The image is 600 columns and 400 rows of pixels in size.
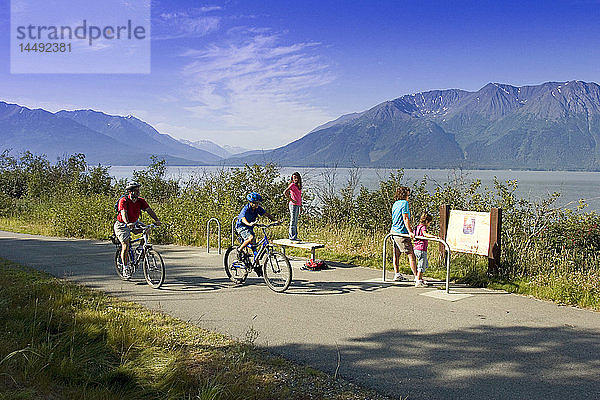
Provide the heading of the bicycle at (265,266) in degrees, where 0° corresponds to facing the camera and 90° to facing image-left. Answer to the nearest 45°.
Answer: approximately 315°

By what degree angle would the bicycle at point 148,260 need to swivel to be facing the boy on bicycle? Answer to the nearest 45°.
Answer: approximately 45° to its left

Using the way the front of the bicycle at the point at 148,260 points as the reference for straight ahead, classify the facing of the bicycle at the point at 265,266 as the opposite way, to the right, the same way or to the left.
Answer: the same way

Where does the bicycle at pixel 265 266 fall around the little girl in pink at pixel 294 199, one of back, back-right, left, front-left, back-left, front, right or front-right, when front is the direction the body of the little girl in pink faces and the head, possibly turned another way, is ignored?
front

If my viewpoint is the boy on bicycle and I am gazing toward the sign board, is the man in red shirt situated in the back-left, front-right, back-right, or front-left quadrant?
back-left

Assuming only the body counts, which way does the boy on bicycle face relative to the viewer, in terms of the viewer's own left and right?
facing the viewer and to the right of the viewer

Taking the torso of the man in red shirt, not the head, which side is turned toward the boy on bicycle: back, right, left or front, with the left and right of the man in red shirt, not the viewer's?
front

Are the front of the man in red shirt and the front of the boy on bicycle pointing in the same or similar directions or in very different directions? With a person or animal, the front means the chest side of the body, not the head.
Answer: same or similar directions

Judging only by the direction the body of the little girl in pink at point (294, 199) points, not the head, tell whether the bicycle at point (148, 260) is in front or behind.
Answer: in front

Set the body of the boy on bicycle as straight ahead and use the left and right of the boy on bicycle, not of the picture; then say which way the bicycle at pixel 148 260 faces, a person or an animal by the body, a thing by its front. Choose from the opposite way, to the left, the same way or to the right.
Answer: the same way

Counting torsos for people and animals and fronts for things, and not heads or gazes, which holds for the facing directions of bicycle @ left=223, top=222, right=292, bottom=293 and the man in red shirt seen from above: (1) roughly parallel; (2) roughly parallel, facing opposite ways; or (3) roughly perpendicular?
roughly parallel

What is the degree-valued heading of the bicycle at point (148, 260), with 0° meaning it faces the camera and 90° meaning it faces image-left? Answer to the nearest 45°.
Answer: approximately 315°

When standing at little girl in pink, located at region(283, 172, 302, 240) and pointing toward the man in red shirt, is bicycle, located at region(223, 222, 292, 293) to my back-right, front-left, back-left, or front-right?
front-left

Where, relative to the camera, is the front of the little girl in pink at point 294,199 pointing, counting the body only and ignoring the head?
toward the camera

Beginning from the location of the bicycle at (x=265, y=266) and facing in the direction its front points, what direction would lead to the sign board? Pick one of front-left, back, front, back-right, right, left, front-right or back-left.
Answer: front-left

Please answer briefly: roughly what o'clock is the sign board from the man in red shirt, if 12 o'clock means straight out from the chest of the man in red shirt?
The sign board is roughly at 11 o'clock from the man in red shirt.
